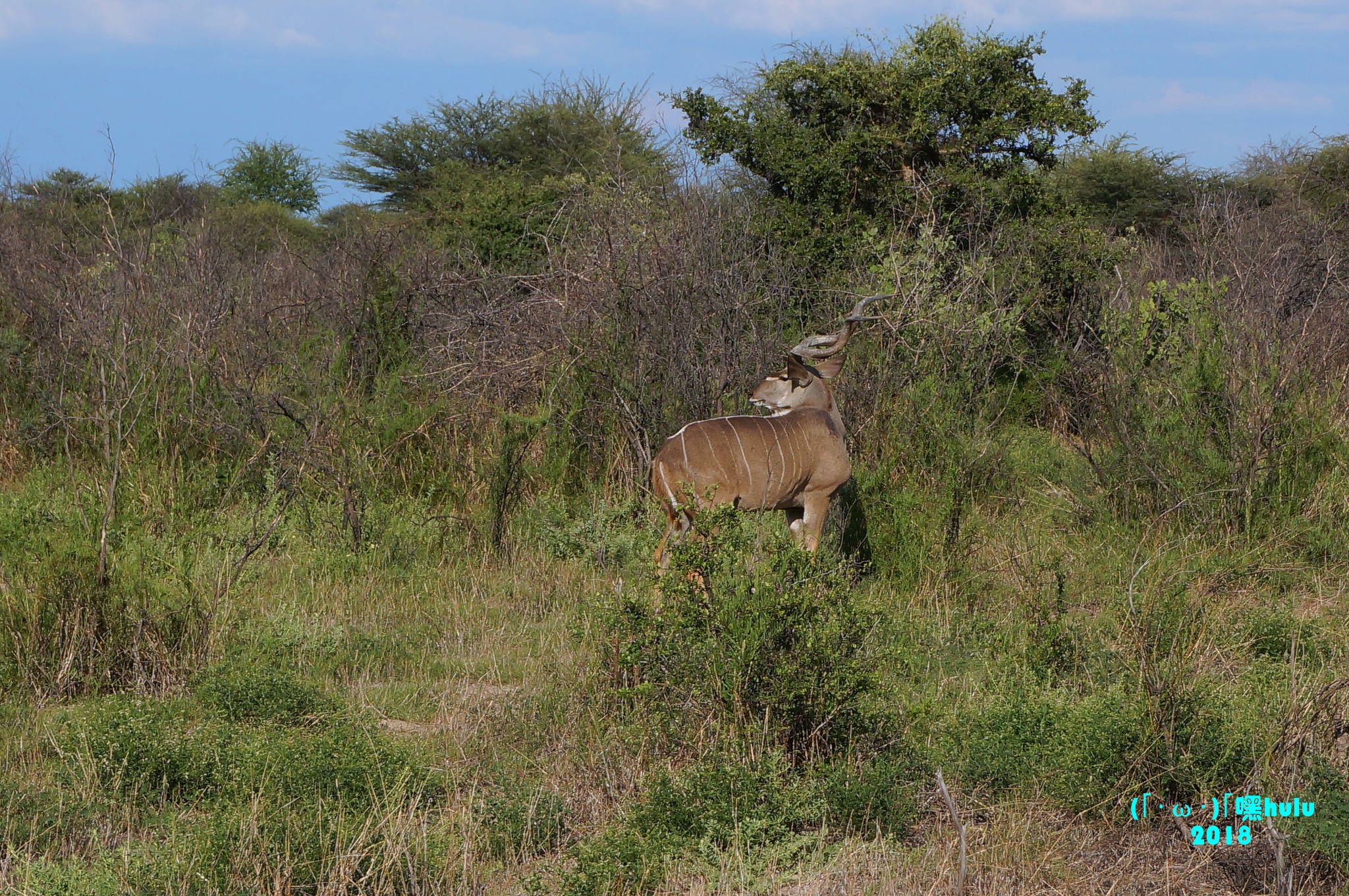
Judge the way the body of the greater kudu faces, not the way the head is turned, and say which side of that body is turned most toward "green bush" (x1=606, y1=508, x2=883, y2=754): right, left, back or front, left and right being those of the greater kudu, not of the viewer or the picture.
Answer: right

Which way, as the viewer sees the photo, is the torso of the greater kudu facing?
to the viewer's right

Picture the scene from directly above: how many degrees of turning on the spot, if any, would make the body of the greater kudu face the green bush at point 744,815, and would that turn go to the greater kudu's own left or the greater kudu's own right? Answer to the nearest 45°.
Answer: approximately 90° to the greater kudu's own right

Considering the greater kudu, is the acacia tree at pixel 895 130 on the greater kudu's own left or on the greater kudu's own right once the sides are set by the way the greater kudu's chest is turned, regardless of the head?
on the greater kudu's own left

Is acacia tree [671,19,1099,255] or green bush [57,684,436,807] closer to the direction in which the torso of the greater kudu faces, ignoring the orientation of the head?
the acacia tree

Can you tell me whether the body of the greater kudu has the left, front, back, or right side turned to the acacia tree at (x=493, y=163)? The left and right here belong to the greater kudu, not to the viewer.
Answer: left

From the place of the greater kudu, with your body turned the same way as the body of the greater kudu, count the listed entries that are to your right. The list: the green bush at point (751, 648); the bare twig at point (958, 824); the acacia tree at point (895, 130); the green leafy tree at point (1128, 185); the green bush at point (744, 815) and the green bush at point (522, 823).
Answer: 4

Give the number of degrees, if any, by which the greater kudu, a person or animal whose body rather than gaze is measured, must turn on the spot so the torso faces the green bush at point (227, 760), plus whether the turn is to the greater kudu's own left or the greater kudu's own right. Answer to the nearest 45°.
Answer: approximately 135° to the greater kudu's own right

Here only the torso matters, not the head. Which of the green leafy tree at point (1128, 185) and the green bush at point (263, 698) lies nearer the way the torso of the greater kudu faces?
the green leafy tree
